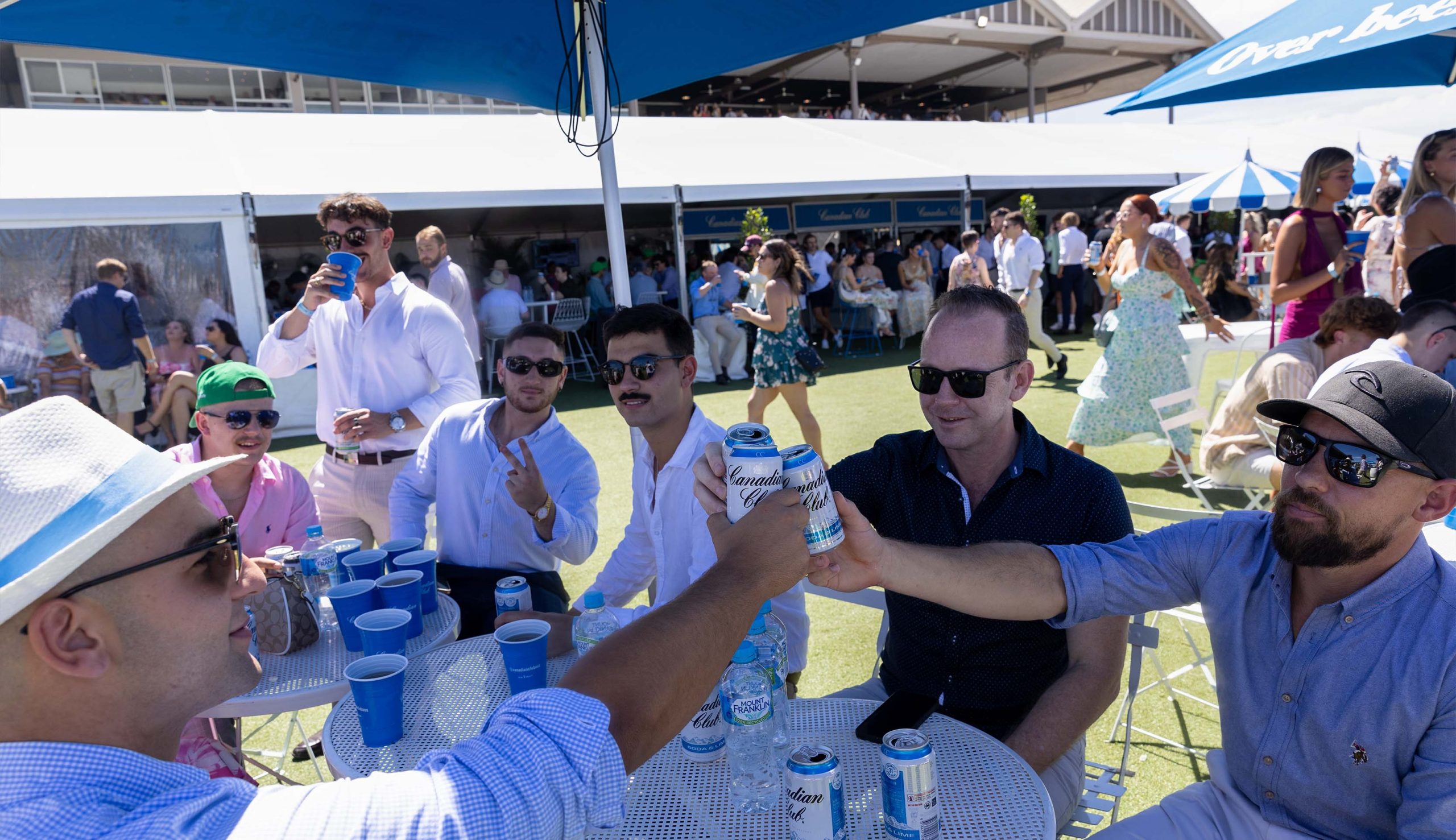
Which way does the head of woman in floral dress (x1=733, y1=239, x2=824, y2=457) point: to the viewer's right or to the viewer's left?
to the viewer's left

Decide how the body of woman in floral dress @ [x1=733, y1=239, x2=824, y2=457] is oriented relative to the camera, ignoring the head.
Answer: to the viewer's left

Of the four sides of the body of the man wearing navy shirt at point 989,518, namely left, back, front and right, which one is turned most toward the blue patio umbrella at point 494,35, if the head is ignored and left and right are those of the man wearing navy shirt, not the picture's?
right

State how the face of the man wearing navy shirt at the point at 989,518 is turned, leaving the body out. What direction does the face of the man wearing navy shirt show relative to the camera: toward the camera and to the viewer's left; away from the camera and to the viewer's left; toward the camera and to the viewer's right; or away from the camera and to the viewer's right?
toward the camera and to the viewer's left

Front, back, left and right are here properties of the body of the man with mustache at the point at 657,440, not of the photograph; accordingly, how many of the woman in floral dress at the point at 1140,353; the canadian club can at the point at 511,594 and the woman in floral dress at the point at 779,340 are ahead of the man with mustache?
1

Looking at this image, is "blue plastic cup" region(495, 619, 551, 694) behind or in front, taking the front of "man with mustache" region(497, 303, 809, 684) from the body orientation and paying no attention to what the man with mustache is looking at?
in front

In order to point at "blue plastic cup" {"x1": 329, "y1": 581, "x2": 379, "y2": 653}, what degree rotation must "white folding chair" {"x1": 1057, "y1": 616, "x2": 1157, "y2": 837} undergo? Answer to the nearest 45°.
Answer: approximately 45° to its right

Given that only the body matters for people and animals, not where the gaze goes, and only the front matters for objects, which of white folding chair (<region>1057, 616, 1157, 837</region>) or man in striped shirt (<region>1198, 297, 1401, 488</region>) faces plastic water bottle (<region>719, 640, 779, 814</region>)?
the white folding chair
